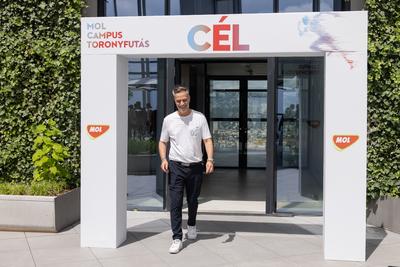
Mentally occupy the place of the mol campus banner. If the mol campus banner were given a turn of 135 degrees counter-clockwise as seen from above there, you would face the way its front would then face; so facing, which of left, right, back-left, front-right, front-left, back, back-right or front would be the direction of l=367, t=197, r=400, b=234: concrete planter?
front

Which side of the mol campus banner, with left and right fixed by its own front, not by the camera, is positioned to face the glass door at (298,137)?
back

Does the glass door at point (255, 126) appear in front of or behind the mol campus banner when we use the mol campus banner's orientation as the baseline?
behind

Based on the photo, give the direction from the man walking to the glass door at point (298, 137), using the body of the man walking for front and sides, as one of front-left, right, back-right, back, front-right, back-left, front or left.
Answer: back-left

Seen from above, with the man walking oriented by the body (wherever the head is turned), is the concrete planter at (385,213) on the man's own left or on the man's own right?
on the man's own left

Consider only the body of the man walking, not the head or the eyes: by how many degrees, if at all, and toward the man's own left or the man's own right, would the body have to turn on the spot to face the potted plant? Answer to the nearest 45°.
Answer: approximately 135° to the man's own right

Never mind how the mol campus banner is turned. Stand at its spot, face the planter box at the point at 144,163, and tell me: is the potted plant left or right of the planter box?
left

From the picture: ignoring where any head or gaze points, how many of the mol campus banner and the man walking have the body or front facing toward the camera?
2

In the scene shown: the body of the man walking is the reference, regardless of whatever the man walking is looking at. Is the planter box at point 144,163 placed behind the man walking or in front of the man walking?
behind

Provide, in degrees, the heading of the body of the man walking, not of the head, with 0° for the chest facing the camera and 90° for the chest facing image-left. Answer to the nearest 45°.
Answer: approximately 0°

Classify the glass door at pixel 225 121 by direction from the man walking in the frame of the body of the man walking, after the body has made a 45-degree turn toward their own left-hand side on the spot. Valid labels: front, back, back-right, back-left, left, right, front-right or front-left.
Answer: back-left

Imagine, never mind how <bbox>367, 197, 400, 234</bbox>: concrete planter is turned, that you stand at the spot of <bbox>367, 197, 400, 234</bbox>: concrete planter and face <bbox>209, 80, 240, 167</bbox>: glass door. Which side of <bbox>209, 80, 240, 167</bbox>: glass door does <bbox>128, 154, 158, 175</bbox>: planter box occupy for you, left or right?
left

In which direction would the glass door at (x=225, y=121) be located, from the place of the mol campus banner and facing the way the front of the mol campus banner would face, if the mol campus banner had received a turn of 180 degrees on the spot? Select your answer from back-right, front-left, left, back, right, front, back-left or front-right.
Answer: front
